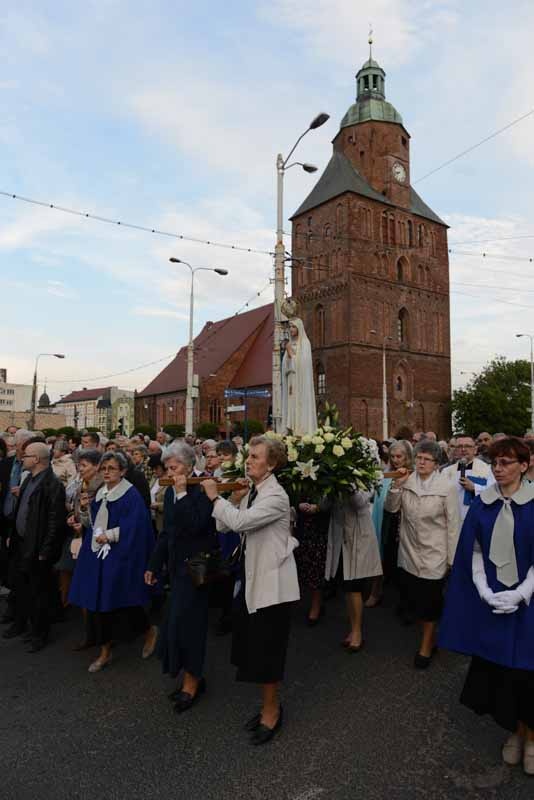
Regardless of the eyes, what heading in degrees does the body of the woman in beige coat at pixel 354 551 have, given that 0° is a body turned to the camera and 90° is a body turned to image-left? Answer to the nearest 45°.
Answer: approximately 45°

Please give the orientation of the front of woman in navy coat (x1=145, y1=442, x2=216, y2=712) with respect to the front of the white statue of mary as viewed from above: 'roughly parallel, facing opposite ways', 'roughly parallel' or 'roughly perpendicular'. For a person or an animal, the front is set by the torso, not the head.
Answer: roughly parallel

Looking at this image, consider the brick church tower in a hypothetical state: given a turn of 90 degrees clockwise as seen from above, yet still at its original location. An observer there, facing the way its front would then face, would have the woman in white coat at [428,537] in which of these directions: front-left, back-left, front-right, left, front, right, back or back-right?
front-left

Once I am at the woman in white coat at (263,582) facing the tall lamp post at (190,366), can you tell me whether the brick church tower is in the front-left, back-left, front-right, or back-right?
front-right

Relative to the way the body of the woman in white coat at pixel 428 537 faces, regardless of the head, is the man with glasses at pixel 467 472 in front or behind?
behind

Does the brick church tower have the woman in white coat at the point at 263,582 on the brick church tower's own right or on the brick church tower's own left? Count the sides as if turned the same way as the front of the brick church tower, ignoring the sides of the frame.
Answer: on the brick church tower's own right

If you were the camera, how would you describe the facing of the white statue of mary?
facing the viewer and to the left of the viewer

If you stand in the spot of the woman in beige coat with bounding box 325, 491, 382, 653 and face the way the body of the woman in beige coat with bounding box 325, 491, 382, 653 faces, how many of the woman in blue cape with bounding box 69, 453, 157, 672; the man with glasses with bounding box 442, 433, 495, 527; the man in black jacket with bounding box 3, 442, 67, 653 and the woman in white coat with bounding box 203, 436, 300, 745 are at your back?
1

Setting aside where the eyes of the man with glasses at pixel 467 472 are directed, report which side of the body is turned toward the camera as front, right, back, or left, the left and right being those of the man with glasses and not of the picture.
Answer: front

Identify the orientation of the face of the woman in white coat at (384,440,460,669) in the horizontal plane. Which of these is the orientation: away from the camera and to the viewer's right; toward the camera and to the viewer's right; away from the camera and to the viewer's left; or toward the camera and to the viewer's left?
toward the camera and to the viewer's left

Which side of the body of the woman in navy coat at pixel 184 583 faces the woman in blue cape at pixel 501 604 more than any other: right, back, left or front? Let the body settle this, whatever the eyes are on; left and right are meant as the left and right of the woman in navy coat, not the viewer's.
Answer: left

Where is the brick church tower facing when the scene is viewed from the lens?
facing the viewer and to the right of the viewer

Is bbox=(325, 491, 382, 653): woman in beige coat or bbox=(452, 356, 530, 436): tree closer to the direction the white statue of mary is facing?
the woman in beige coat

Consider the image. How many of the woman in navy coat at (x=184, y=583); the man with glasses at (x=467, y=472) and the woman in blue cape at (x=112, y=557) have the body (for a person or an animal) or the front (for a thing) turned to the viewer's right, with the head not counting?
0

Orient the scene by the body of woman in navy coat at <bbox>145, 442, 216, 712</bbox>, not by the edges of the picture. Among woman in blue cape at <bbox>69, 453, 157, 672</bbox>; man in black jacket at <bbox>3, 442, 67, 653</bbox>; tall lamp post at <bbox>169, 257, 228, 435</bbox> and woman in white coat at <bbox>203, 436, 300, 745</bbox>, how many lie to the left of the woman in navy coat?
1
